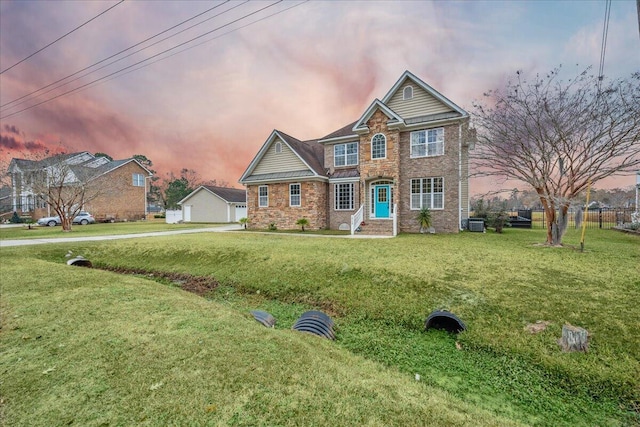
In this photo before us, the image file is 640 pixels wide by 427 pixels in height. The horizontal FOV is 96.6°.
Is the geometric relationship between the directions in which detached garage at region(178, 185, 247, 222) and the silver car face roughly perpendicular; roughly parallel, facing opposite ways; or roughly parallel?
roughly perpendicular

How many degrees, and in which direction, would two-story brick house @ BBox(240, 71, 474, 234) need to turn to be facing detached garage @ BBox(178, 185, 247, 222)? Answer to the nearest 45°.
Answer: approximately 135° to its right

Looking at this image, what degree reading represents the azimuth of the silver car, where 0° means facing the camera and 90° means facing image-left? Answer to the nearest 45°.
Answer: approximately 90°

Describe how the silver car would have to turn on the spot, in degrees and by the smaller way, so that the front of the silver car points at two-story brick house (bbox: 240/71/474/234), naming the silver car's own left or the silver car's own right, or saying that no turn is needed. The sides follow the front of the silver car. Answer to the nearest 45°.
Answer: approximately 135° to the silver car's own left

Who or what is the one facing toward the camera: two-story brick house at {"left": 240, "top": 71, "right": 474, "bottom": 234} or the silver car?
the two-story brick house

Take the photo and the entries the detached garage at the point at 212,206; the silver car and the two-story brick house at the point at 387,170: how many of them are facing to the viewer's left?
1

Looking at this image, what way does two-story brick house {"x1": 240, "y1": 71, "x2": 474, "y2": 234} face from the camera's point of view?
toward the camera

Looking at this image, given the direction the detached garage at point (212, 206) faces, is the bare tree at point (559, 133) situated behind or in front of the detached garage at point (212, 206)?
in front

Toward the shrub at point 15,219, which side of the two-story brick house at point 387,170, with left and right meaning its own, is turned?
right

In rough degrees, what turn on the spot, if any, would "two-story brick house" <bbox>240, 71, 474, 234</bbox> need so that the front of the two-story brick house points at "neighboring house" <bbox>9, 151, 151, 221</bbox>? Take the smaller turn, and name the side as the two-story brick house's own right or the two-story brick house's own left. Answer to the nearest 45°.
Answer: approximately 135° to the two-story brick house's own right

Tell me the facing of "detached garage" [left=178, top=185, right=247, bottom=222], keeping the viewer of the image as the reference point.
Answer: facing the viewer and to the right of the viewer

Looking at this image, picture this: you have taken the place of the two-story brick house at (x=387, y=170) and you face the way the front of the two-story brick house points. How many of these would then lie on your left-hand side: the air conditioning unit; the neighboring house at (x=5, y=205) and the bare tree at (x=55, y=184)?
1
